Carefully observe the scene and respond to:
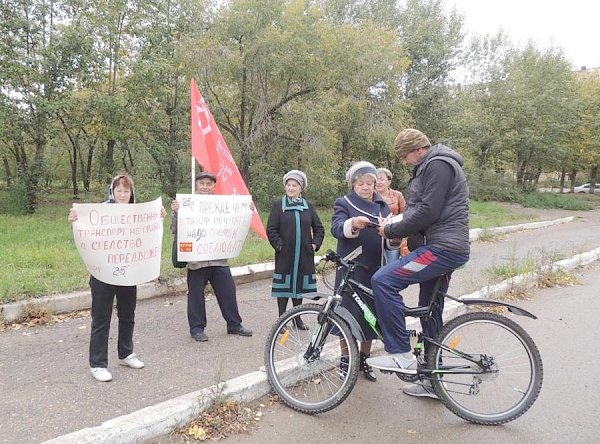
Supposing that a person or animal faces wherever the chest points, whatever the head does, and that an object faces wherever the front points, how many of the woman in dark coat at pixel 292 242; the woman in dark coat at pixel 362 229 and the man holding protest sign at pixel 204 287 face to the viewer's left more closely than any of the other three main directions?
0

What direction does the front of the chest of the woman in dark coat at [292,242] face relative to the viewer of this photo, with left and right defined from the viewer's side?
facing the viewer

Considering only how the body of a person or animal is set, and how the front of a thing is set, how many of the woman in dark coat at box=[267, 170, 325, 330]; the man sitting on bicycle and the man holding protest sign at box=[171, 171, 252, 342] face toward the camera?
2

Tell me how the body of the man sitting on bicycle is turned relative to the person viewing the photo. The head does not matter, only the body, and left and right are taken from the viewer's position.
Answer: facing to the left of the viewer

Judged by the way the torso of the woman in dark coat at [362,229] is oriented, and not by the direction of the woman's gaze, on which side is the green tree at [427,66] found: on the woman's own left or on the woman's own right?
on the woman's own left

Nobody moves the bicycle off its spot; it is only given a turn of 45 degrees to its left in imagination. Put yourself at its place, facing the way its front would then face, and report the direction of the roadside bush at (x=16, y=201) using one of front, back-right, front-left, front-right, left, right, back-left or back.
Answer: right

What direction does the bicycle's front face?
to the viewer's left

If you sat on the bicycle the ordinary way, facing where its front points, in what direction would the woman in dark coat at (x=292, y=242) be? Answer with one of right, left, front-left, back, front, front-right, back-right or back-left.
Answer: front-right

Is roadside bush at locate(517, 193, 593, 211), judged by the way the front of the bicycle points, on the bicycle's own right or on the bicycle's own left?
on the bicycle's own right

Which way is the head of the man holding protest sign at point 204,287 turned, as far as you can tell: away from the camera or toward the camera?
toward the camera

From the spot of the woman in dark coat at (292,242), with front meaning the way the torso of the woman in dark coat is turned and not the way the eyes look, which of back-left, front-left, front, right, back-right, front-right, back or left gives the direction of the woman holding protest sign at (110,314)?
front-right

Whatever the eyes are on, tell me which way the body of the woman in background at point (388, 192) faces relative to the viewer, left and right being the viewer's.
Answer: facing the viewer and to the left of the viewer

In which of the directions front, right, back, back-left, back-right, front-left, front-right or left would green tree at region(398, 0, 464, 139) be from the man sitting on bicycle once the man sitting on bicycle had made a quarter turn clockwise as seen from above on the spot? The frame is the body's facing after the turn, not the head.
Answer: front

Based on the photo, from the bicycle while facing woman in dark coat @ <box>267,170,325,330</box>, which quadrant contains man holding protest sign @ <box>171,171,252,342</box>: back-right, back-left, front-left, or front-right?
front-left

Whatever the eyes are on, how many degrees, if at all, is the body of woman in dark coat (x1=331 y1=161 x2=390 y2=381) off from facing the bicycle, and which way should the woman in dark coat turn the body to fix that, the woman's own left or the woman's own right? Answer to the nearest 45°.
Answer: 0° — they already face it
